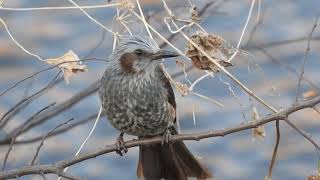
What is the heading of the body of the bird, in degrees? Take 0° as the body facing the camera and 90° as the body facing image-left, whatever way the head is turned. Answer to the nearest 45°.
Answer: approximately 0°
